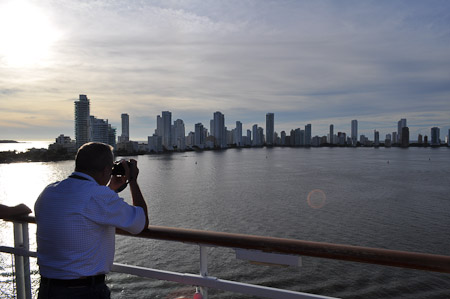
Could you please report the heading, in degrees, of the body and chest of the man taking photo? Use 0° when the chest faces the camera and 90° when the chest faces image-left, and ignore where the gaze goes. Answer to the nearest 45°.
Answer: approximately 225°

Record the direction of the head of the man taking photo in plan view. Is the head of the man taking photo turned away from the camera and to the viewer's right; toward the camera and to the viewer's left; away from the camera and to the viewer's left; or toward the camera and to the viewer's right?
away from the camera and to the viewer's right
